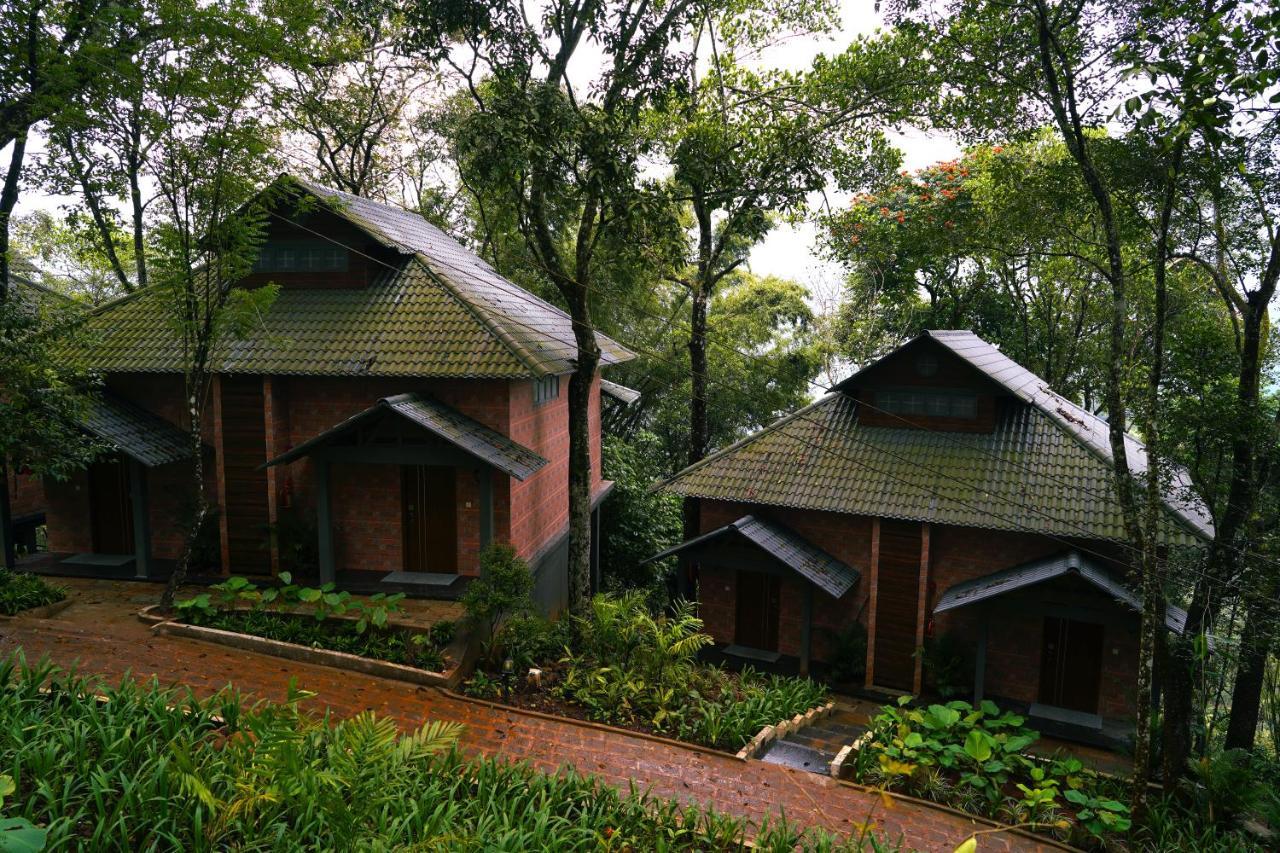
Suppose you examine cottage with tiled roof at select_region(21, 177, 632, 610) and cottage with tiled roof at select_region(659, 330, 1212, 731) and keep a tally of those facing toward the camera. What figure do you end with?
2

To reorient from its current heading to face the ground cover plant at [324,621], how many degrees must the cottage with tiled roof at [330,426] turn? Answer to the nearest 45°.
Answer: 0° — it already faces it

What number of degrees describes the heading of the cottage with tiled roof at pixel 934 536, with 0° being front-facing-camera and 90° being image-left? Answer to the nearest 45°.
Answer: approximately 0°

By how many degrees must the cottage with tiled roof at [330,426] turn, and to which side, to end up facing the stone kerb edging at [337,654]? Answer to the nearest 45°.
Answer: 0° — it already faces it

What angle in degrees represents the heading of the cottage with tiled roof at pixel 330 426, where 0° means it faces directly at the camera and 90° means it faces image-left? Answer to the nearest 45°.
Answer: approximately 0°

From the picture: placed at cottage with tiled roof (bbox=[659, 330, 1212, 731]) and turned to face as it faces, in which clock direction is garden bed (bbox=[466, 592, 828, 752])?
The garden bed is roughly at 1 o'clock from the cottage with tiled roof.

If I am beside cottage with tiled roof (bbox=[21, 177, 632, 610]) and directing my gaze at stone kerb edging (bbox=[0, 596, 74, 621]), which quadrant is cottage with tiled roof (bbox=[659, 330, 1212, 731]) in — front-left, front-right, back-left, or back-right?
back-left

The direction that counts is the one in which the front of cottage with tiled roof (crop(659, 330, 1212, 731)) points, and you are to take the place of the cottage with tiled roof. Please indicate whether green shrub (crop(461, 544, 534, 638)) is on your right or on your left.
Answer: on your right
